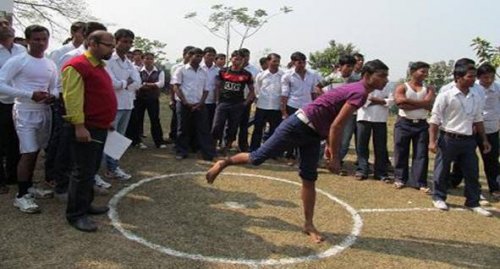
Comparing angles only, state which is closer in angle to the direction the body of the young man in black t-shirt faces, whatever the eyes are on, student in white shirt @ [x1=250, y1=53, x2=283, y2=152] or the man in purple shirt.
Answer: the man in purple shirt

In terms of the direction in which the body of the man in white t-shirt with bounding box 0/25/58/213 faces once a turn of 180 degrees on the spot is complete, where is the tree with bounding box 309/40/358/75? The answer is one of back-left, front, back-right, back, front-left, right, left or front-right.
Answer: right

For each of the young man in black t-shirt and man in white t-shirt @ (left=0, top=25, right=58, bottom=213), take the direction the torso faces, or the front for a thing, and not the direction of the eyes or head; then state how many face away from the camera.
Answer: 0

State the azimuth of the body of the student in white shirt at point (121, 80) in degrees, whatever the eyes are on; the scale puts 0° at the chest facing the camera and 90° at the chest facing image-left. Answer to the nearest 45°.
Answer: approximately 315°

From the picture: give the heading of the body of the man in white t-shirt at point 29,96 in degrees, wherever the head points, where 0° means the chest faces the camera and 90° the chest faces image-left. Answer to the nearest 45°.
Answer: approximately 315°

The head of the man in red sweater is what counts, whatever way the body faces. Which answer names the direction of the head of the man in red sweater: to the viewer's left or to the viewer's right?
to the viewer's right

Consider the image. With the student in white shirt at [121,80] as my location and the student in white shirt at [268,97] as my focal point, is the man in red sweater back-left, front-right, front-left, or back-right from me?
back-right

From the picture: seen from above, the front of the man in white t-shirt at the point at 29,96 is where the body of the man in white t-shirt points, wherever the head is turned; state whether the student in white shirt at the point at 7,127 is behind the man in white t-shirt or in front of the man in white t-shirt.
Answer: behind

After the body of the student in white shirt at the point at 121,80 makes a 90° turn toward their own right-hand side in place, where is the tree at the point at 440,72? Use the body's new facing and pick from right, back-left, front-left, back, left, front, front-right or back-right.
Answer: back

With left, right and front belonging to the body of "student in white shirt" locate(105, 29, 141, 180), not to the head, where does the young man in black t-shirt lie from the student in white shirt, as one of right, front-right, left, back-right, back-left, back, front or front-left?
left

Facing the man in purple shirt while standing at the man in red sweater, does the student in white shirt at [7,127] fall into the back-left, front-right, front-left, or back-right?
back-left

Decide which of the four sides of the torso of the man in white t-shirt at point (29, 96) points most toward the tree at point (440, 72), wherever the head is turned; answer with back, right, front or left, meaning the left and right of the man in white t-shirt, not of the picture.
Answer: left

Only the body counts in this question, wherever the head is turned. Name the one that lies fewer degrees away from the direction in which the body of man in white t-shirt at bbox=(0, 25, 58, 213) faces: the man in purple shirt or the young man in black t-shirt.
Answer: the man in purple shirt
